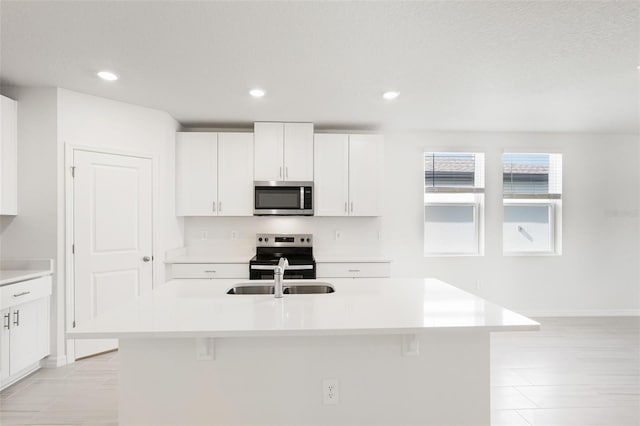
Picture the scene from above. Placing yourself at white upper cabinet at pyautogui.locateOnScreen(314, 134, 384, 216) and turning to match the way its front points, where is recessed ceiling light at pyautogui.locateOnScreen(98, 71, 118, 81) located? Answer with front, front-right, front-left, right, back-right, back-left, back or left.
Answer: front-right

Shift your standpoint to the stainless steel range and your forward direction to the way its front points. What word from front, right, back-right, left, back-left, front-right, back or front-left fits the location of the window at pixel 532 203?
left

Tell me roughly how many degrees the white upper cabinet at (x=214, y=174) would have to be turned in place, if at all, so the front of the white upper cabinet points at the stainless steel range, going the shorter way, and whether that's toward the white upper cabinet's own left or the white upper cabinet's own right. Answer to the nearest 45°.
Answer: approximately 90° to the white upper cabinet's own left

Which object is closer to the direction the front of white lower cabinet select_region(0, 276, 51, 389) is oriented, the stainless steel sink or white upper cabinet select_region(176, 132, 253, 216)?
the stainless steel sink

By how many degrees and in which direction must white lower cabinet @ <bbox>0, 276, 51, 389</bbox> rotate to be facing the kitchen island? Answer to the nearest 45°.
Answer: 0° — it already faces it

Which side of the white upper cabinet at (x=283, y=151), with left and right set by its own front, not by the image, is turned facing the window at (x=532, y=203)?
left

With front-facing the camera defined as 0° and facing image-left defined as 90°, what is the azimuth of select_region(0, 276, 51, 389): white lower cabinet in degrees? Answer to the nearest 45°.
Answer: approximately 315°
